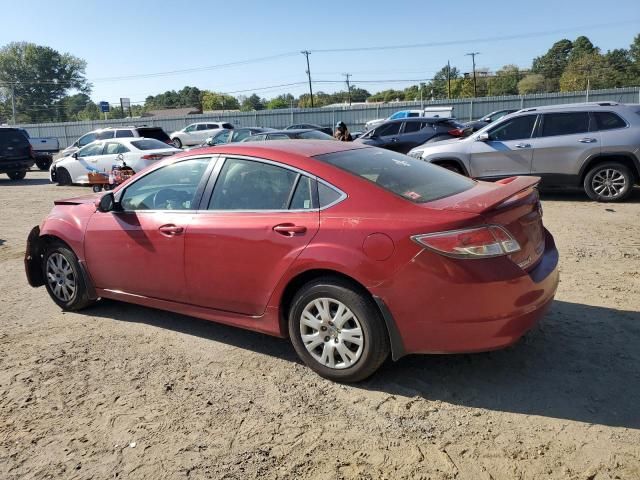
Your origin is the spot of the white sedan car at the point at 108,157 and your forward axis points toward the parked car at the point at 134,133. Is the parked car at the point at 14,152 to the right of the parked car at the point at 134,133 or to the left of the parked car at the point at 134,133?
left

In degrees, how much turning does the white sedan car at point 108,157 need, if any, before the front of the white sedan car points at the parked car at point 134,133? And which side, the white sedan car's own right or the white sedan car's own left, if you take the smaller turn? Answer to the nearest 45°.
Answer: approximately 45° to the white sedan car's own right

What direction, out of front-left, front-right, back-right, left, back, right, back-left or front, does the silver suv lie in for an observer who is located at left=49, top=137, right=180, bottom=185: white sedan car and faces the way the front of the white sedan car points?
back

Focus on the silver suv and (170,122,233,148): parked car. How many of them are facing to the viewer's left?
2

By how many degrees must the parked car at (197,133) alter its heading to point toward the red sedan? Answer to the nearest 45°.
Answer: approximately 90° to its left

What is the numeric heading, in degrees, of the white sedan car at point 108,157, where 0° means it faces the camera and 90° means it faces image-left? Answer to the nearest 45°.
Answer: approximately 135°

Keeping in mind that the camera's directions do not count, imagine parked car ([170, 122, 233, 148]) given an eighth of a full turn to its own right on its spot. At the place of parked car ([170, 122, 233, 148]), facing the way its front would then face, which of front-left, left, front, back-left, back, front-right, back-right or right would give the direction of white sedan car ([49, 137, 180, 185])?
back-left

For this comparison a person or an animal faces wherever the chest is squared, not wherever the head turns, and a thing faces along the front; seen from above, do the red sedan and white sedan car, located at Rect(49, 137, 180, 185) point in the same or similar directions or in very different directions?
same or similar directions

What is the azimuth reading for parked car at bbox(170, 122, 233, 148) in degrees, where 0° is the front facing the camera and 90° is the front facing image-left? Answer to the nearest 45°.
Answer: approximately 90°

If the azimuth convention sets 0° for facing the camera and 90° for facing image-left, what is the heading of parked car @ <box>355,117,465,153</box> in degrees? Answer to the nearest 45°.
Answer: approximately 135°

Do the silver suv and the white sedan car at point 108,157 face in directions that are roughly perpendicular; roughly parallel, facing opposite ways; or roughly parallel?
roughly parallel

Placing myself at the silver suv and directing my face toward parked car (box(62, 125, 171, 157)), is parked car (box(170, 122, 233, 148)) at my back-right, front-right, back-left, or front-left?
front-right

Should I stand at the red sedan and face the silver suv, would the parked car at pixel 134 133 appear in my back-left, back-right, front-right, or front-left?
front-left

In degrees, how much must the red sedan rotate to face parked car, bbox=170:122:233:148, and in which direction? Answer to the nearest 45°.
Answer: approximately 45° to its right

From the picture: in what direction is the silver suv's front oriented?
to the viewer's left

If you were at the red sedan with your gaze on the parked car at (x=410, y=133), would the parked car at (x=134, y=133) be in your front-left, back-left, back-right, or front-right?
front-left
